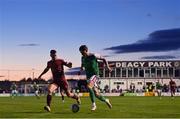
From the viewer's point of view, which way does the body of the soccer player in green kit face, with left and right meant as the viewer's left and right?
facing the viewer and to the left of the viewer
